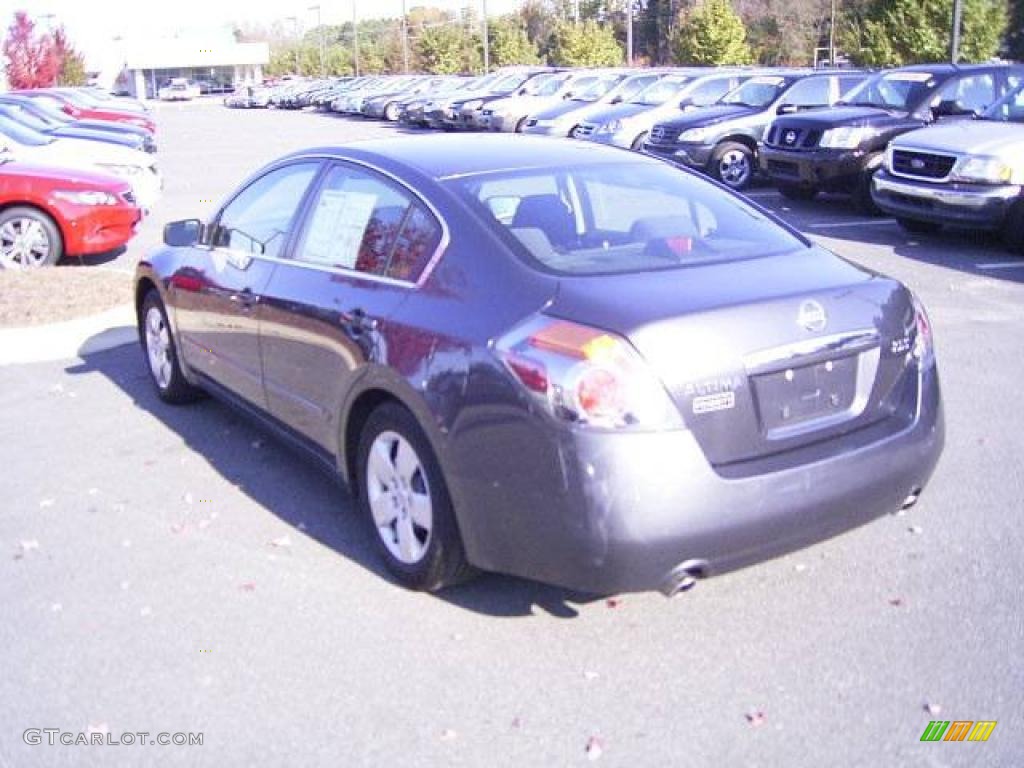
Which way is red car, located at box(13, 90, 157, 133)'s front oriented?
to the viewer's right

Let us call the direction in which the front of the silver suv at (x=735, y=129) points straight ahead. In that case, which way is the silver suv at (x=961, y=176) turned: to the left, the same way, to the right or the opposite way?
the same way

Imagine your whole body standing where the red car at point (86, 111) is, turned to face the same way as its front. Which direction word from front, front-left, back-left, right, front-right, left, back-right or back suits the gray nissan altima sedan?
right

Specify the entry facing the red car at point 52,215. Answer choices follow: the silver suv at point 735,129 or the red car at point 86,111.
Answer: the silver suv

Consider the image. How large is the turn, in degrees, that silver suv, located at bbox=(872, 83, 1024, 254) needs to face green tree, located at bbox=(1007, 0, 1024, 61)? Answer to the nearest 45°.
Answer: approximately 135° to its right

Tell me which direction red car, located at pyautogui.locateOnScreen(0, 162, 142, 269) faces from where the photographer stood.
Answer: facing to the right of the viewer

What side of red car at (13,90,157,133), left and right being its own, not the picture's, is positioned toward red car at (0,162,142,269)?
right

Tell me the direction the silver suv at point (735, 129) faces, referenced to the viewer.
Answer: facing the viewer and to the left of the viewer

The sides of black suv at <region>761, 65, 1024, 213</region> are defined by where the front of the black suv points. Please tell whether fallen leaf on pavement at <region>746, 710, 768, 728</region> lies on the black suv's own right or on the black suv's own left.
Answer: on the black suv's own left

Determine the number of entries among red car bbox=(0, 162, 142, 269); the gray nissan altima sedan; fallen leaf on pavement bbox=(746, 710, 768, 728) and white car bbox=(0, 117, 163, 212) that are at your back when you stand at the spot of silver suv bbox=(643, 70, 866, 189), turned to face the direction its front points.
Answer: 0

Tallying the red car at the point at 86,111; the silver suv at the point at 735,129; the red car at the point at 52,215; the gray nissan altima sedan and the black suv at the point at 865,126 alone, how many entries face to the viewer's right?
2

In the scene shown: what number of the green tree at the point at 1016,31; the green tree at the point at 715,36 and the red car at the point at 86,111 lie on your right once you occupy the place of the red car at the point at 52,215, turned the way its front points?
0

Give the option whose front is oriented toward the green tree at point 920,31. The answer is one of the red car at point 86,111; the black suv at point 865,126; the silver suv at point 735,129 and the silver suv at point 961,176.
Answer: the red car

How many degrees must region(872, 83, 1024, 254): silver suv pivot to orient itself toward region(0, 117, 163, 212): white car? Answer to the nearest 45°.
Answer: approximately 45° to its right

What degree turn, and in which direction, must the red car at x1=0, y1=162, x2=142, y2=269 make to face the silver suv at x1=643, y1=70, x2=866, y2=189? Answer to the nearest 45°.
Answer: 0° — it already faces it

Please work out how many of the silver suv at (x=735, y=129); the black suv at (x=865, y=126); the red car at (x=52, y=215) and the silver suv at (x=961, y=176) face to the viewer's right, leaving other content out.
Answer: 1

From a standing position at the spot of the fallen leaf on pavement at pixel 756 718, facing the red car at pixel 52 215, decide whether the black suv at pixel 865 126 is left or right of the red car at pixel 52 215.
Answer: right

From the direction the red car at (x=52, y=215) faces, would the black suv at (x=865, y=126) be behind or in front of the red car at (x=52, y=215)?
in front

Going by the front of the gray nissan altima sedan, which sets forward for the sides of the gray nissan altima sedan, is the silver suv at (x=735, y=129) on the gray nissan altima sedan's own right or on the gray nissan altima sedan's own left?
on the gray nissan altima sedan's own right

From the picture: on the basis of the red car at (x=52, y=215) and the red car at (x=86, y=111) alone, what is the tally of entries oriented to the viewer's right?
2

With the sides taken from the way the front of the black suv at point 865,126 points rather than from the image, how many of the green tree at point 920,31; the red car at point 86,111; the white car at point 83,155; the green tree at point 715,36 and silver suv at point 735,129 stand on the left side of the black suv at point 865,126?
0

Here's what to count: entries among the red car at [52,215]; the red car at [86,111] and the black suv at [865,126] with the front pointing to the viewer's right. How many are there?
2
